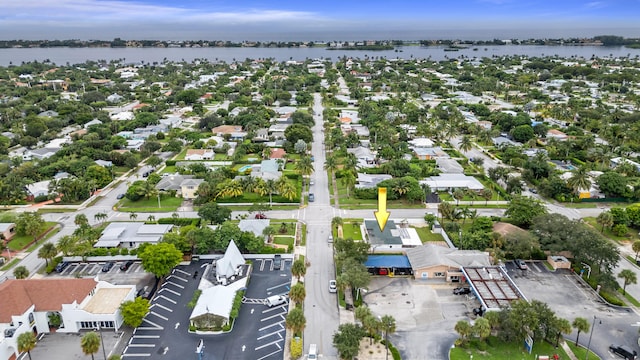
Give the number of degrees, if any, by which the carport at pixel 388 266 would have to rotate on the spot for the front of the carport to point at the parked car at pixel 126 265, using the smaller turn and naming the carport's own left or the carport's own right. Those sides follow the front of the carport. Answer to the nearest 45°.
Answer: approximately 90° to the carport's own right

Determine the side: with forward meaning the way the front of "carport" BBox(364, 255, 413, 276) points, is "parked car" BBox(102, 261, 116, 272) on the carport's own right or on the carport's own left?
on the carport's own right

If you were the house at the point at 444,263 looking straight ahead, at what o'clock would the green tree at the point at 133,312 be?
The green tree is roughly at 2 o'clock from the house.

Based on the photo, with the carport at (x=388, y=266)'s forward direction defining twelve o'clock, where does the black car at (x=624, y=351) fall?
The black car is roughly at 10 o'clock from the carport.

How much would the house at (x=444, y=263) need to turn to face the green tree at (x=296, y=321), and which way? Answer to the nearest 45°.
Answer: approximately 45° to its right

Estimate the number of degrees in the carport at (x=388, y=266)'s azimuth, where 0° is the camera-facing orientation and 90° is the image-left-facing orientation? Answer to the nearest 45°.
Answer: approximately 0°

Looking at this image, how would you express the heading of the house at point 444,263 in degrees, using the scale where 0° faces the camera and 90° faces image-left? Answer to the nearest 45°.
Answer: approximately 0°

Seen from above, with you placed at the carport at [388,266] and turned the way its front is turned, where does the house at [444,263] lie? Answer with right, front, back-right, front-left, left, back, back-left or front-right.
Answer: left

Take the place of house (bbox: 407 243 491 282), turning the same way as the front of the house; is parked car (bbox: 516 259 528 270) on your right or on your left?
on your left

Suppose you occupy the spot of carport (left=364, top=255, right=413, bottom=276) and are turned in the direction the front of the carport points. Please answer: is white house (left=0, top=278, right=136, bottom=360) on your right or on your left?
on your right
